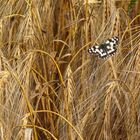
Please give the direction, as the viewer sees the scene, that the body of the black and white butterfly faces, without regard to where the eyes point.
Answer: away from the camera
